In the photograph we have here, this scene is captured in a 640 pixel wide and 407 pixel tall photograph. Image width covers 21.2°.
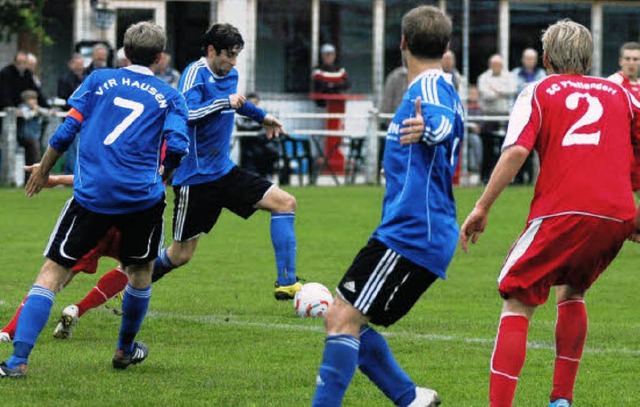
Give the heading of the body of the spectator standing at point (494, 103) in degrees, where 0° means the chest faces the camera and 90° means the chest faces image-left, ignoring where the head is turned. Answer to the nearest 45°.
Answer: approximately 0°

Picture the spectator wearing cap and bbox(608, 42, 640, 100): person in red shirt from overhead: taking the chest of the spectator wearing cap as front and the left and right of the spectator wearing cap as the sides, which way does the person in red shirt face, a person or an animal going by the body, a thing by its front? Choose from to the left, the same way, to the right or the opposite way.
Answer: the same way

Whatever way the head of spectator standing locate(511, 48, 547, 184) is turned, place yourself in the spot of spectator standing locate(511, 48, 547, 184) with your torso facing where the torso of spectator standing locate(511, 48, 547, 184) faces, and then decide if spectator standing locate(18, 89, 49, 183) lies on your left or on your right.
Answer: on your right

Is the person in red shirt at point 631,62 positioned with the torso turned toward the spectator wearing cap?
no

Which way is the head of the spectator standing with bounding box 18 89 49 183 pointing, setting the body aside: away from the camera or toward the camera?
toward the camera

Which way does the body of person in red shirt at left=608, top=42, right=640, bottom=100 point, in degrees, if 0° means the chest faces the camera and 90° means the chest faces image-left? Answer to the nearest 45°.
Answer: approximately 0°

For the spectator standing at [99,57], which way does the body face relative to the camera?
toward the camera

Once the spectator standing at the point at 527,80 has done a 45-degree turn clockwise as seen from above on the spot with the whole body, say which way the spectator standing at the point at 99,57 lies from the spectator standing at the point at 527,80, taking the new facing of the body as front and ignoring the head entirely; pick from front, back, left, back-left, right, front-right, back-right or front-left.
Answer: front

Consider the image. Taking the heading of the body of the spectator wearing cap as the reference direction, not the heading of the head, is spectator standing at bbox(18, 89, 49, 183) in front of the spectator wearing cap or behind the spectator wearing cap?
in front

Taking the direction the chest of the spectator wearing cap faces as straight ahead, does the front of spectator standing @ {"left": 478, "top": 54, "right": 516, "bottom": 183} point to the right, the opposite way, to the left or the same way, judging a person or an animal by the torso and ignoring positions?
the same way

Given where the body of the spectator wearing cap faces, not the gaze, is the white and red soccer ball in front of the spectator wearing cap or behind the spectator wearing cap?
in front

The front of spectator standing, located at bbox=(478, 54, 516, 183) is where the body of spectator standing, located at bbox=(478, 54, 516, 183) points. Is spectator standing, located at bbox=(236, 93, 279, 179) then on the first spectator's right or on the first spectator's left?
on the first spectator's right

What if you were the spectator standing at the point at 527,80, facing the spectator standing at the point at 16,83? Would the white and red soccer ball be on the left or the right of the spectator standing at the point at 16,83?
left

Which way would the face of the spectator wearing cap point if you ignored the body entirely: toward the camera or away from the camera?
toward the camera

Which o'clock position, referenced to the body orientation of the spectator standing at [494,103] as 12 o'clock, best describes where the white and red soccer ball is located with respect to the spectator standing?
The white and red soccer ball is roughly at 12 o'clock from the spectator standing.

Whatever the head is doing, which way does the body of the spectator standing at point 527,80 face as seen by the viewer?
toward the camera
